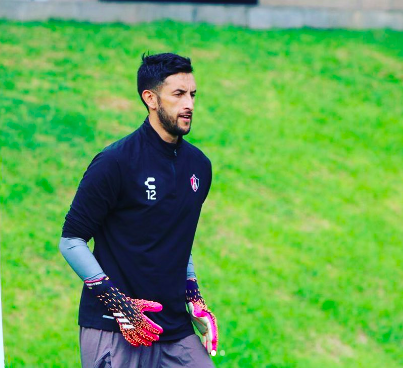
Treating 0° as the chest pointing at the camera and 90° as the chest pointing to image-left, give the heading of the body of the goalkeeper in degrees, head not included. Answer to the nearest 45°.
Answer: approximately 315°

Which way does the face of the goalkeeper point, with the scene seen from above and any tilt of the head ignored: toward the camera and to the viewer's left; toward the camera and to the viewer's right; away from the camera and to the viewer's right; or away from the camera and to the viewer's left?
toward the camera and to the viewer's right
